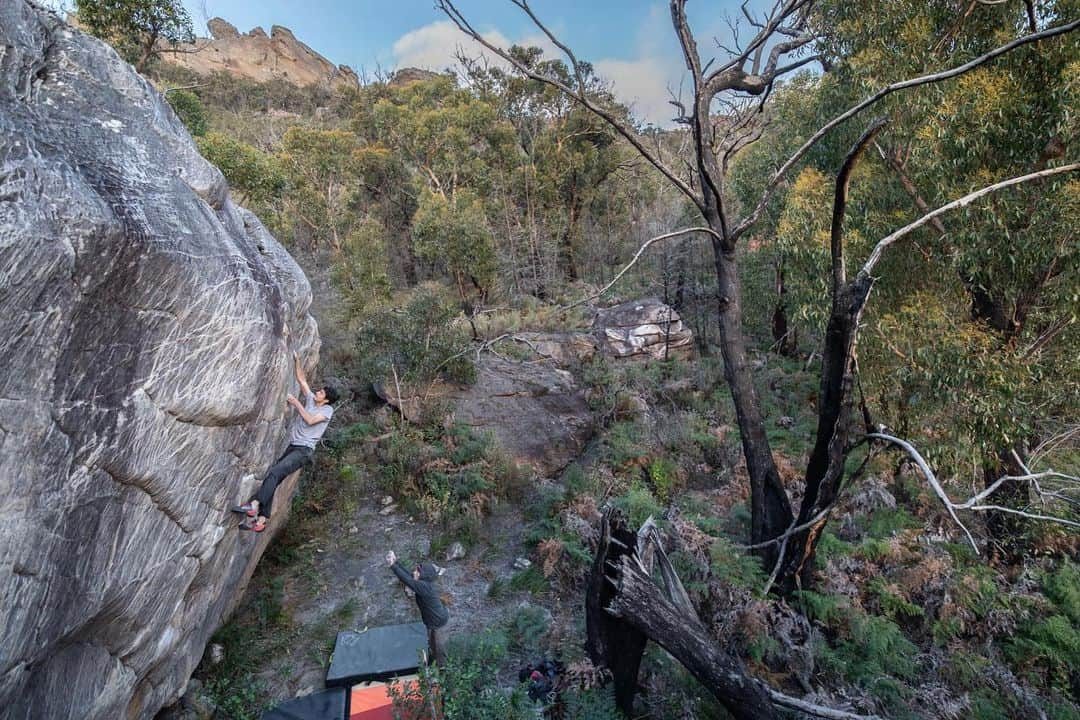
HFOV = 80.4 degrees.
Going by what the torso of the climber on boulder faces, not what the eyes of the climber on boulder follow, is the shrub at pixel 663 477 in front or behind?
behind

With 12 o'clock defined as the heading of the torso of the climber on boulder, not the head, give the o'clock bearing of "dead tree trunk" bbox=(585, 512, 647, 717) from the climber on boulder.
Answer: The dead tree trunk is roughly at 7 o'clock from the climber on boulder.

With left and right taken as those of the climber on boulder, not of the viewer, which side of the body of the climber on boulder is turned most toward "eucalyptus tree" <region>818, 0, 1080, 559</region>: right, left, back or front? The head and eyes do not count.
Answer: back

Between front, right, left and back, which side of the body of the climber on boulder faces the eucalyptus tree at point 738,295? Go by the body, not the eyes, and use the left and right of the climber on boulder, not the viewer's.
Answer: back

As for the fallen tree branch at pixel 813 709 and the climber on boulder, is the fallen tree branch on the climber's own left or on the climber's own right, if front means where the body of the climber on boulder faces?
on the climber's own left

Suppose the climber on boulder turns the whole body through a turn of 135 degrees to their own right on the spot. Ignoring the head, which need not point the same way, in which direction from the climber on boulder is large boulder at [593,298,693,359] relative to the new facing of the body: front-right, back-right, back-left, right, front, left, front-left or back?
front

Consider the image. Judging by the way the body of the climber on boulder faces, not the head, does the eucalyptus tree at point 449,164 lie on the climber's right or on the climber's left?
on the climber's right

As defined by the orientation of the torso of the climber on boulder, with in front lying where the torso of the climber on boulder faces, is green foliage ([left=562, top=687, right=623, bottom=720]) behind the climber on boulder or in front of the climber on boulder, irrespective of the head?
behind

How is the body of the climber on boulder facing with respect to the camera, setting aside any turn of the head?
to the viewer's left

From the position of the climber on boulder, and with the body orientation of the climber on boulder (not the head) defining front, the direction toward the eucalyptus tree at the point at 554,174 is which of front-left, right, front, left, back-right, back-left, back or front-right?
back-right

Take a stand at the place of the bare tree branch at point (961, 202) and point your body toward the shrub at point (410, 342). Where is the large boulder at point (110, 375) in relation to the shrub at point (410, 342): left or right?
left
